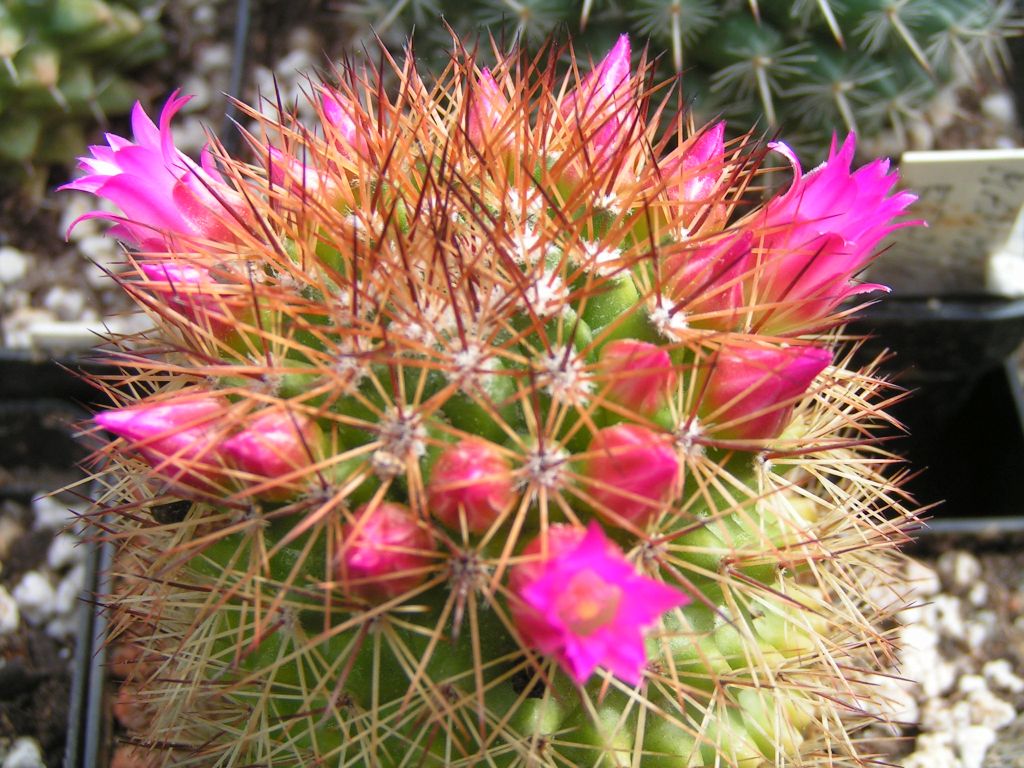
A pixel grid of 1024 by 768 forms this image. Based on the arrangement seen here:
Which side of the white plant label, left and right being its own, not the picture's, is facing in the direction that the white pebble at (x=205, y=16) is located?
right

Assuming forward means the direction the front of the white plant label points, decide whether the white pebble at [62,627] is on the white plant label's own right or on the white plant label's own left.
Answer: on the white plant label's own right

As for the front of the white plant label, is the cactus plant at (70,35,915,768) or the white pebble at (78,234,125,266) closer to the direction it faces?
the cactus plant

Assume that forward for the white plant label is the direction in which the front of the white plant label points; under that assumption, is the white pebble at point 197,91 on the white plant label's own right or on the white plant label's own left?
on the white plant label's own right

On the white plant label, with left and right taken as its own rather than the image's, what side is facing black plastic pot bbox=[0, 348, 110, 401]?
right

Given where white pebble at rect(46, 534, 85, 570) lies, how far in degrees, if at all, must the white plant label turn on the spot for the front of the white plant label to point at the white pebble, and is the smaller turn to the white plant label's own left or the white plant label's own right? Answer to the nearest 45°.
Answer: approximately 90° to the white plant label's own right

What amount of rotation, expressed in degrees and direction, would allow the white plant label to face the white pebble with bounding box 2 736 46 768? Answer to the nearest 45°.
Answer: approximately 45° to its right

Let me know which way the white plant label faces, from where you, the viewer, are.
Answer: facing the viewer

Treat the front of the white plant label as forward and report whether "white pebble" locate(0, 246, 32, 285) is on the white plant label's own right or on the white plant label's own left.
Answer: on the white plant label's own right
